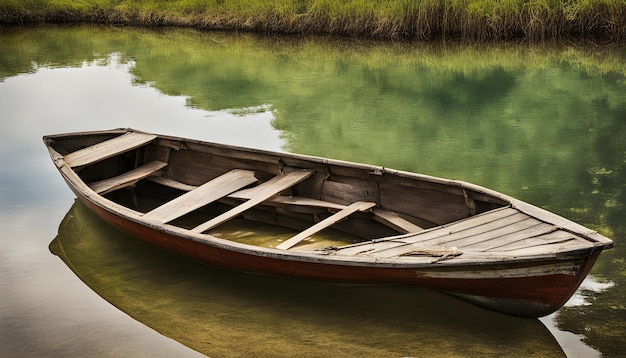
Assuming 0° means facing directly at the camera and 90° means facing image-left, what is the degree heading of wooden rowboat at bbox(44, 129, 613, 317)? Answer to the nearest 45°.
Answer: approximately 315°
